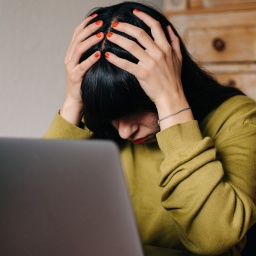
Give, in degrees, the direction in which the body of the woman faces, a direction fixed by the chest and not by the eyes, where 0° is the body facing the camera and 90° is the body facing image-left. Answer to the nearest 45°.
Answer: approximately 45°
